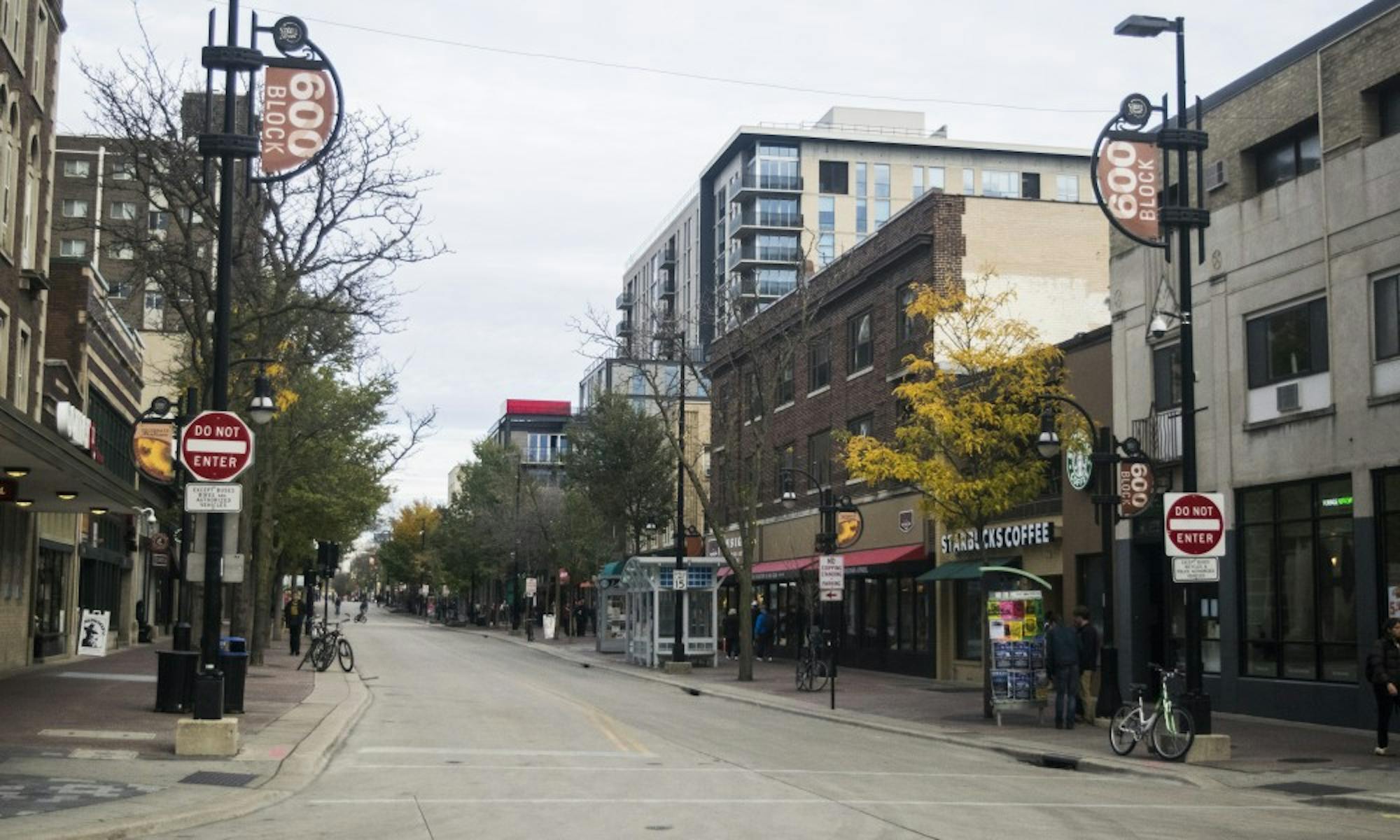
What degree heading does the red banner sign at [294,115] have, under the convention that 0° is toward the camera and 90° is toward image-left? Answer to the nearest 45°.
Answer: approximately 0°

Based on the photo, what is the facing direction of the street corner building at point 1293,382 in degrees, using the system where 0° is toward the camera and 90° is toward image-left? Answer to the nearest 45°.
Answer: approximately 45°

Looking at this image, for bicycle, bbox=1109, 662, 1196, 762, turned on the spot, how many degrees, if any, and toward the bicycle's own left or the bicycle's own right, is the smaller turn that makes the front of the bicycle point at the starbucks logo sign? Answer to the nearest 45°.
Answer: approximately 135° to the bicycle's own left

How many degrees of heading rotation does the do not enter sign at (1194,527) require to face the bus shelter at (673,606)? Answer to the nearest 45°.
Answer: approximately 135° to its right

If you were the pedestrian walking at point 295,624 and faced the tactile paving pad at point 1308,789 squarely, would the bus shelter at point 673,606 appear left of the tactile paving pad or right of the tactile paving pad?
left

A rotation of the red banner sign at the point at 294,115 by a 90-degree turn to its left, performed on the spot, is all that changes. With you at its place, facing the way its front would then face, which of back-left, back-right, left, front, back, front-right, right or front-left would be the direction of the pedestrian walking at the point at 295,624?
left

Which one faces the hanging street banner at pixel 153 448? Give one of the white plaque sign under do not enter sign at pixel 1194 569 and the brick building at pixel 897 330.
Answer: the brick building

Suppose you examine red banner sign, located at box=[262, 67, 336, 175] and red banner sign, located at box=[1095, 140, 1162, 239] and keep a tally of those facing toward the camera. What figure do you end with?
2

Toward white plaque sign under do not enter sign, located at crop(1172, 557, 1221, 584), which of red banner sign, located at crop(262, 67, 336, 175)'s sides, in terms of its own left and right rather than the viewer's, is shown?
left

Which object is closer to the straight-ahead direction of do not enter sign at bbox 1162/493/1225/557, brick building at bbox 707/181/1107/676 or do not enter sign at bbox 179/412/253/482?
the do not enter sign
